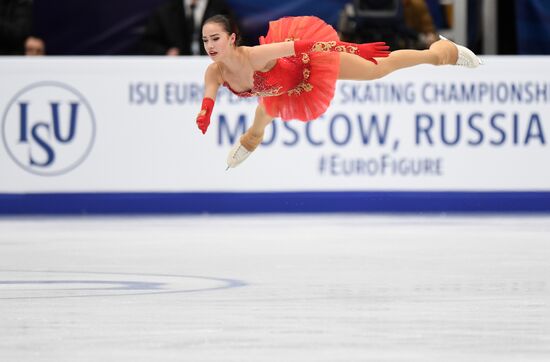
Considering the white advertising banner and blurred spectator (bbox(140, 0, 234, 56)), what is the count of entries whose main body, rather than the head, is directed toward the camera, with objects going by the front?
2

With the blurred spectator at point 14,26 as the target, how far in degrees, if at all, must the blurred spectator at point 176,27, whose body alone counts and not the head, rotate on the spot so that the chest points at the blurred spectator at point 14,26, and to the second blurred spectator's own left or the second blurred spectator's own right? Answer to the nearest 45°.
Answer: approximately 90° to the second blurred spectator's own right

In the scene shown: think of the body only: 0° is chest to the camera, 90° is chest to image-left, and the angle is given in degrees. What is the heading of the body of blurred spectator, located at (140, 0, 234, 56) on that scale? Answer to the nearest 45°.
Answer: approximately 0°

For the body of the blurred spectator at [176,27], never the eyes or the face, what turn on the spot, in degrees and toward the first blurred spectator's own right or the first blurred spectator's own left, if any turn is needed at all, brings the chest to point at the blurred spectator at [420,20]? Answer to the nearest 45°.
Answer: approximately 90° to the first blurred spectator's own left

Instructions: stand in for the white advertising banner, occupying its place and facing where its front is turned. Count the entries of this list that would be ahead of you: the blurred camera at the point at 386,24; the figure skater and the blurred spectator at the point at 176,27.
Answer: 1

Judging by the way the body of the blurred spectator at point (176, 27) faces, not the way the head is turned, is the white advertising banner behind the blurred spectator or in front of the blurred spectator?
in front

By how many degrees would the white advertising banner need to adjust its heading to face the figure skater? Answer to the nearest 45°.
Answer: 0° — it already faces them

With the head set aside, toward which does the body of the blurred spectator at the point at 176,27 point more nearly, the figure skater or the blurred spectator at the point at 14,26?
the figure skater
